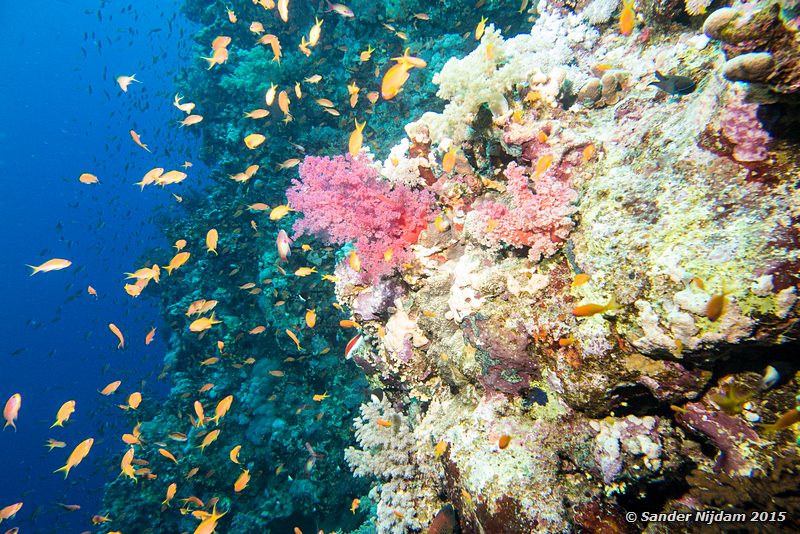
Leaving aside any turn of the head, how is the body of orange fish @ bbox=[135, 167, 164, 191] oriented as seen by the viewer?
to the viewer's right

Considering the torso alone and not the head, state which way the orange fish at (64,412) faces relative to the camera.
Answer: to the viewer's right

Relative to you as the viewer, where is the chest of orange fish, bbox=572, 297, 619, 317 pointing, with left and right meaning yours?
facing to the left of the viewer

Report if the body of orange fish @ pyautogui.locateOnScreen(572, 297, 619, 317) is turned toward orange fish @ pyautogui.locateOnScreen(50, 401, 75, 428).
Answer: yes

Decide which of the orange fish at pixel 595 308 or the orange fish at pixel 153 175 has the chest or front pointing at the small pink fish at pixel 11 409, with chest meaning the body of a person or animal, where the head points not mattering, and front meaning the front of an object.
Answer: the orange fish at pixel 595 308
